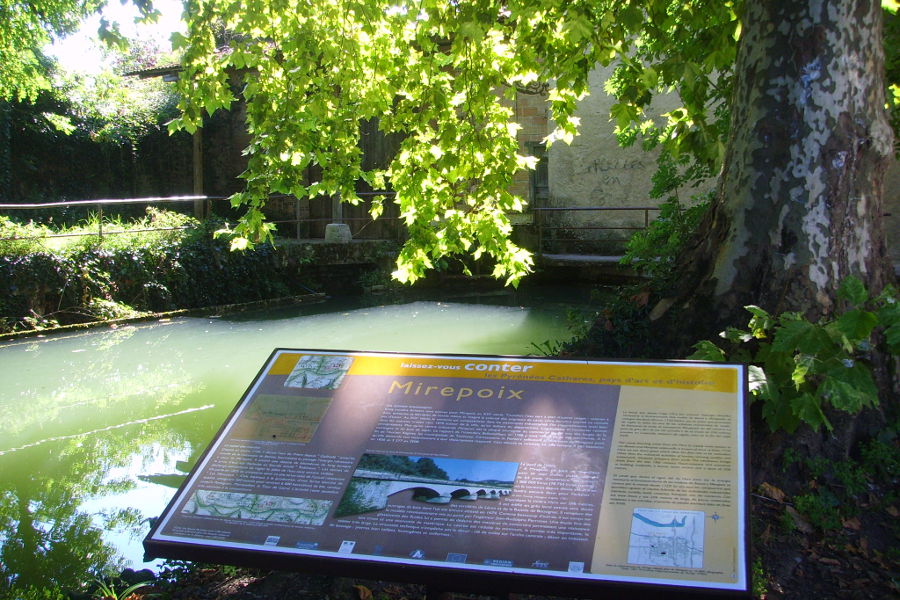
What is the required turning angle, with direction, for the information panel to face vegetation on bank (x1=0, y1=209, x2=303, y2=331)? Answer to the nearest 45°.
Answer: approximately 135° to its right

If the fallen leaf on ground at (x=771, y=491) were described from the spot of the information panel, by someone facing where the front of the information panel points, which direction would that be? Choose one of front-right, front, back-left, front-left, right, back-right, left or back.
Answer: back-left

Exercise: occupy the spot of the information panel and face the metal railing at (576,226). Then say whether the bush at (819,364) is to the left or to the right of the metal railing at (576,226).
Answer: right

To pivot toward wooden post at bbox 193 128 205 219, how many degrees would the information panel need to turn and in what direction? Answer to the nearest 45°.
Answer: approximately 180°

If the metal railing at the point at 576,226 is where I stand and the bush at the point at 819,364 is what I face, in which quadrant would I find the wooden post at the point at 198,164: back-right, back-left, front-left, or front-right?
back-right

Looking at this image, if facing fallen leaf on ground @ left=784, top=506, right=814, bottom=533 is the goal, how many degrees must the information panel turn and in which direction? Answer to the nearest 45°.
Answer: approximately 135° to its left

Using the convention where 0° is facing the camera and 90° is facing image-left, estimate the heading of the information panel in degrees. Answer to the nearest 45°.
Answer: approximately 0°

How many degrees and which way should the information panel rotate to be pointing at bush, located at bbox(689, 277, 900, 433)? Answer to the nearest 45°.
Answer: approximately 135° to its left

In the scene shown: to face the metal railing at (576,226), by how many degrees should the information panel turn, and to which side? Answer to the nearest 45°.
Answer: approximately 180°
